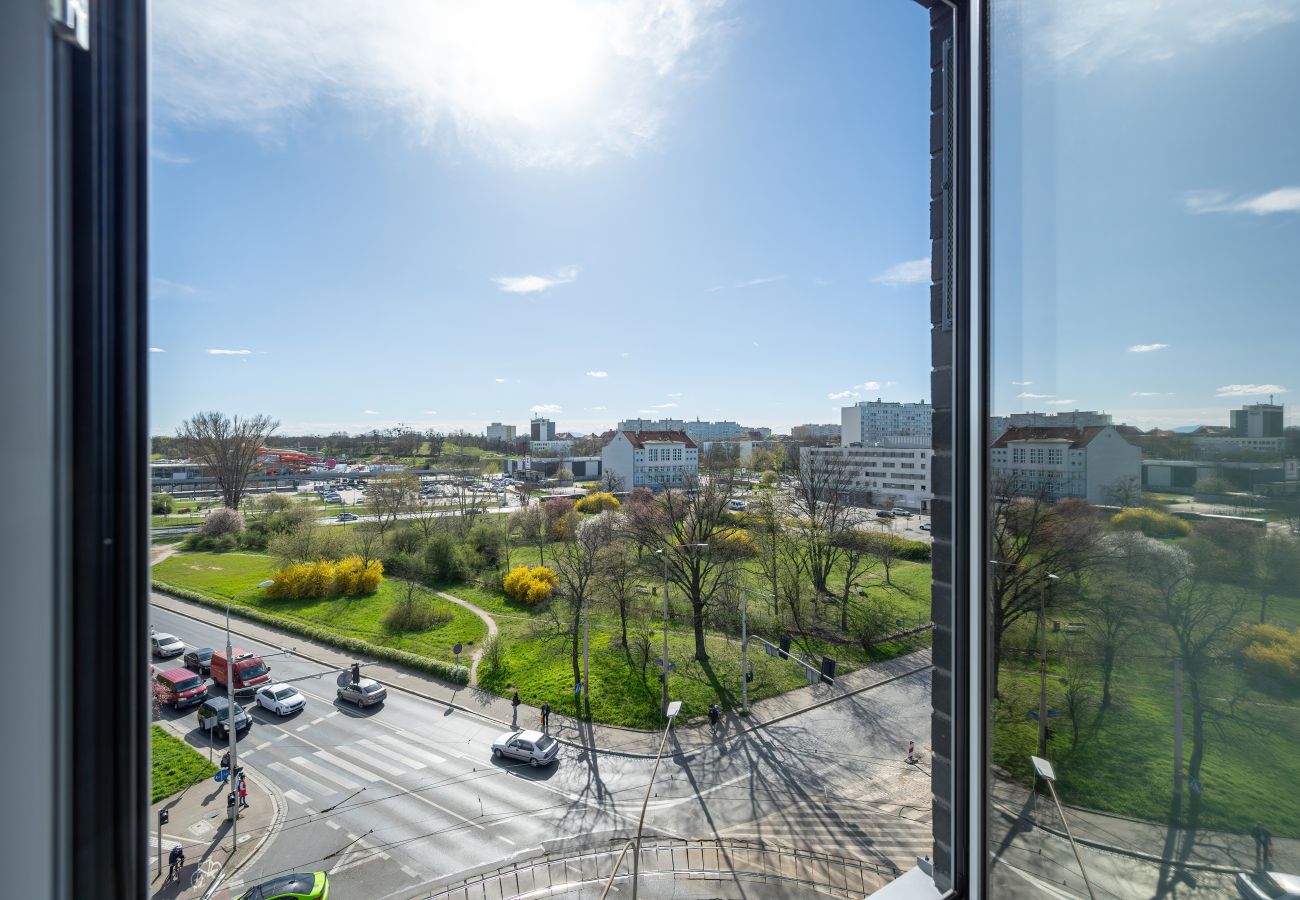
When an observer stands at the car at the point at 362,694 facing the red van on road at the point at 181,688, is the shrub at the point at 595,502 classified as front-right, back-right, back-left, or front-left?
back-right

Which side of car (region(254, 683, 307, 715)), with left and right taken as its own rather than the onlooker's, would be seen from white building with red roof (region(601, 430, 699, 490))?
left

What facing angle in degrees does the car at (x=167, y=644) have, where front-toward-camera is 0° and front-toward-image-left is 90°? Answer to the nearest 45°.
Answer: approximately 315°

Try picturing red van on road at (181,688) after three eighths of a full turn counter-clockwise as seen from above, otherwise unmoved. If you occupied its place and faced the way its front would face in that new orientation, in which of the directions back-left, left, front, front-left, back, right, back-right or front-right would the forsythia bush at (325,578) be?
front-right

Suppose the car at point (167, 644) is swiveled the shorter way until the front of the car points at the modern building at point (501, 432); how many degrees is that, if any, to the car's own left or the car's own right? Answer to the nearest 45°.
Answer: approximately 90° to the car's own left

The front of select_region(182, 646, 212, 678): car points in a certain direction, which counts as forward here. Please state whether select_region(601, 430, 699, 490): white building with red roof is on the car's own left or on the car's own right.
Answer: on the car's own left

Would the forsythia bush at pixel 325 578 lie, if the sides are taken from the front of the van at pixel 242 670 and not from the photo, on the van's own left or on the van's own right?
on the van's own left

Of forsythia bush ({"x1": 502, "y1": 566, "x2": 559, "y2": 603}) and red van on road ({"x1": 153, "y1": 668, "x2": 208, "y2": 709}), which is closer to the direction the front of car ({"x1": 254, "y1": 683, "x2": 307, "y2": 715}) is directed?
the forsythia bush

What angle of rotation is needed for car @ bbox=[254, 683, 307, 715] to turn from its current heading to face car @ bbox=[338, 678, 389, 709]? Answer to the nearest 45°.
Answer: approximately 45° to its left

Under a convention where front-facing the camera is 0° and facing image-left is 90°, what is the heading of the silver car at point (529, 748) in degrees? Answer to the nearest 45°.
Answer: approximately 135°

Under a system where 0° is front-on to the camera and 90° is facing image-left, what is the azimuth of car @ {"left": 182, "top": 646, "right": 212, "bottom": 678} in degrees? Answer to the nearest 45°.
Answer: approximately 315°
